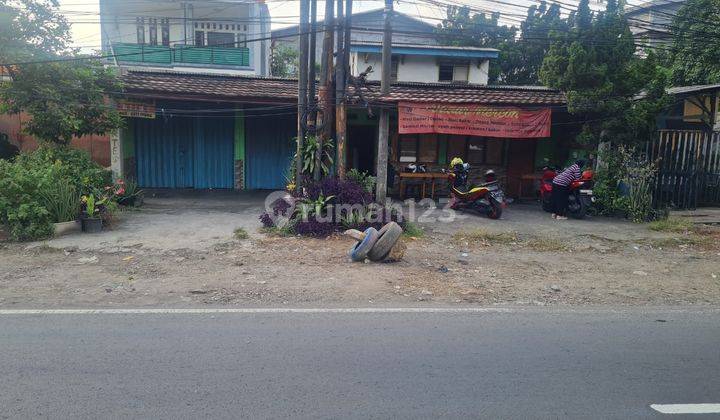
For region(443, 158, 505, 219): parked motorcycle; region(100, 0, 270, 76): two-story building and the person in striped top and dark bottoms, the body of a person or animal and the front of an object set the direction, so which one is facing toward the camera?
the two-story building

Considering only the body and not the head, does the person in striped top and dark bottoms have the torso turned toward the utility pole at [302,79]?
no

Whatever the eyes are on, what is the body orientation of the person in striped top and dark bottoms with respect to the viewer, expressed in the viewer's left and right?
facing to the right of the viewer

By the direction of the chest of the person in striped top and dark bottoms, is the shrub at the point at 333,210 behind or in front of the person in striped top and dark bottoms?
behind

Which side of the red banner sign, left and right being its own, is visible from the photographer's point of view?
front

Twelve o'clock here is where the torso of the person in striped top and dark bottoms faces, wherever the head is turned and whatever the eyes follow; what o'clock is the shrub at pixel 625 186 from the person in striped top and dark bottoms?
The shrub is roughly at 11 o'clock from the person in striped top and dark bottoms.

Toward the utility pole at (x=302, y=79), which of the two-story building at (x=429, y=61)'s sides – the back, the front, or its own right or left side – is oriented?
front

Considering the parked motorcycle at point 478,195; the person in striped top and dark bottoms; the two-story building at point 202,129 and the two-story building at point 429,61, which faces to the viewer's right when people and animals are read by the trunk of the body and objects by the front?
the person in striped top and dark bottoms

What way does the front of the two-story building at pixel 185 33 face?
toward the camera

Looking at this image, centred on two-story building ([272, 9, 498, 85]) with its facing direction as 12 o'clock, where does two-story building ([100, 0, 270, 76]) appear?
two-story building ([100, 0, 270, 76]) is roughly at 3 o'clock from two-story building ([272, 9, 498, 85]).

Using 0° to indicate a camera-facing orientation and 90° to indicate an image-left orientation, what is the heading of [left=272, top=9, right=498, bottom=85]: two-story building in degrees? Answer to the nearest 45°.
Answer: approximately 0°

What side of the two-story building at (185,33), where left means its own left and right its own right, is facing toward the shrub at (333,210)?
front

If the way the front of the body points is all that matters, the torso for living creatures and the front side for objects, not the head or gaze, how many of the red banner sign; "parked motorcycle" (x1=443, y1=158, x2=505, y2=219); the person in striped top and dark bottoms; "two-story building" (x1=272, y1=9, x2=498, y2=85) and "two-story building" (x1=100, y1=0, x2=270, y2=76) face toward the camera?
3
